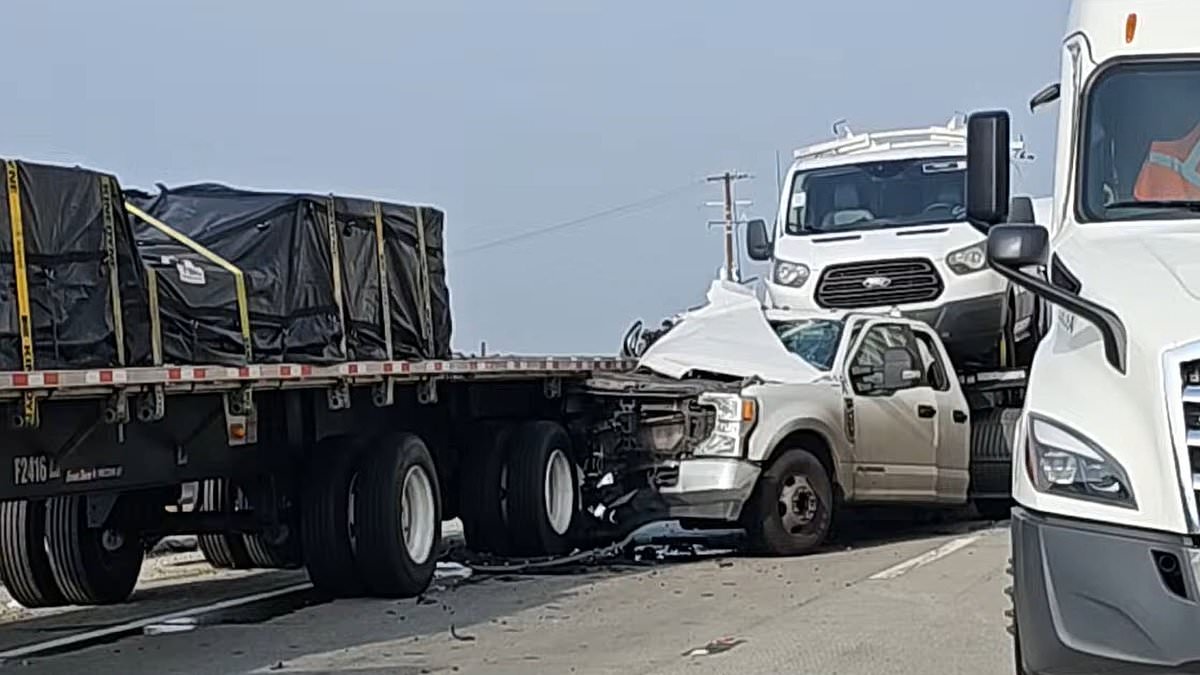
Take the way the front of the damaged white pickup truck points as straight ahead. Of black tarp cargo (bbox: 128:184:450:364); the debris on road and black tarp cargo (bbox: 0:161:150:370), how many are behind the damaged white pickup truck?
0

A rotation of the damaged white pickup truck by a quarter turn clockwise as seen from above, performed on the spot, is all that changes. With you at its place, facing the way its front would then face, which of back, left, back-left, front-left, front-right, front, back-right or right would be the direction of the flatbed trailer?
left

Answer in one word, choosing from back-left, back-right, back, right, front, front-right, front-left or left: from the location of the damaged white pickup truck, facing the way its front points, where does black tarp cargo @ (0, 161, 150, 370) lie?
front

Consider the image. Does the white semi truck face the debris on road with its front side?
no

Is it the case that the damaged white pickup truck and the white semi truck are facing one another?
no

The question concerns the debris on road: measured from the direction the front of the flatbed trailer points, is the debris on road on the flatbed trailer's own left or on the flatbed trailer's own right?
on the flatbed trailer's own left

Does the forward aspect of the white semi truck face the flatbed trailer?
no

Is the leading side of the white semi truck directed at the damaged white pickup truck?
no

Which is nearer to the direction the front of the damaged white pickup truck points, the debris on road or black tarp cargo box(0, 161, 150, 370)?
the black tarp cargo

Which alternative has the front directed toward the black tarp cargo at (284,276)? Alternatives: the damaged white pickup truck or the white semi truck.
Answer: the damaged white pickup truck

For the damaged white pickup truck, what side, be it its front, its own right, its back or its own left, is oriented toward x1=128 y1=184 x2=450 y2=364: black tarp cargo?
front

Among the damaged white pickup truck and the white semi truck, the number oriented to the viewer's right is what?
0

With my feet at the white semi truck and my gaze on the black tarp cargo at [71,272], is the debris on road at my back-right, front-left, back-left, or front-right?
front-left

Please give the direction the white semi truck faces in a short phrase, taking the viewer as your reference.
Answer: facing the viewer
